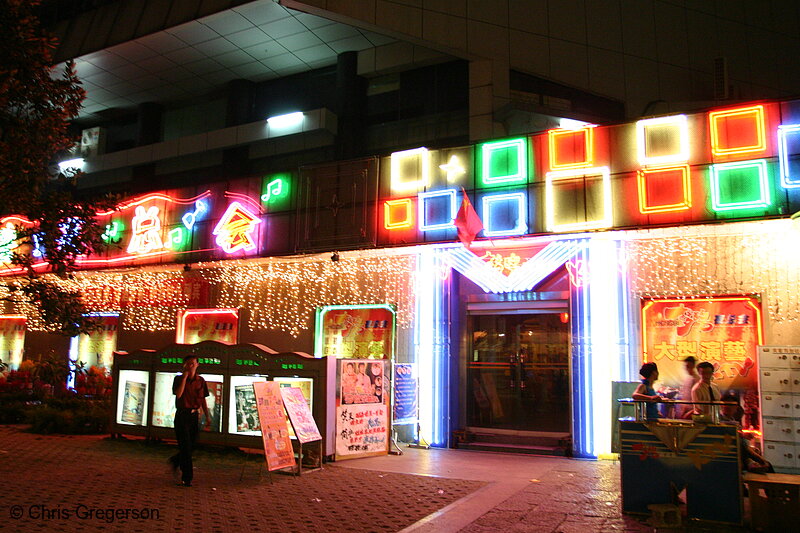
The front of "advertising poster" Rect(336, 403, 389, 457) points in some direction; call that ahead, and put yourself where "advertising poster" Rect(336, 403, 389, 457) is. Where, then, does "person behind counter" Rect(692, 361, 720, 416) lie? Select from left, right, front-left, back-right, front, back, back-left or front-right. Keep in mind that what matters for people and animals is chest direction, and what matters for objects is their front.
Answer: front-left

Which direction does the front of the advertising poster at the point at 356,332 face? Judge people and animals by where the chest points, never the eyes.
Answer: toward the camera

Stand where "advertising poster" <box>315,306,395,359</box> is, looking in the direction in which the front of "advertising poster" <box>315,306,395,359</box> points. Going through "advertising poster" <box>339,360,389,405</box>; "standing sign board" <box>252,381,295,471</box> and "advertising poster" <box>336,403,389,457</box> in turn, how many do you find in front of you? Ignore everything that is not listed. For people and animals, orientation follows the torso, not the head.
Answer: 3

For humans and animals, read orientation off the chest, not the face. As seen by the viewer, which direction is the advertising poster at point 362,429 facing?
toward the camera

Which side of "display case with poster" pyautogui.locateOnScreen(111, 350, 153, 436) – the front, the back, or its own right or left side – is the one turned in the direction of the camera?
front

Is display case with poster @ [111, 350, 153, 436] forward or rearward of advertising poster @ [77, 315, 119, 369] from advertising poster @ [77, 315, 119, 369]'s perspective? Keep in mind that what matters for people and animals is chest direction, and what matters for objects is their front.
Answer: forward

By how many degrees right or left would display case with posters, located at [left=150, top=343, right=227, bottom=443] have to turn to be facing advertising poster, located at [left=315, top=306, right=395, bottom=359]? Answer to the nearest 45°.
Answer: approximately 90° to its left

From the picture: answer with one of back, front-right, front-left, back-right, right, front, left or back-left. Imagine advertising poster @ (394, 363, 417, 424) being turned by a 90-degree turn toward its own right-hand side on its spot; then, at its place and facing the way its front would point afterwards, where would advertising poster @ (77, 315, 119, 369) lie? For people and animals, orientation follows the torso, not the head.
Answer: front-right

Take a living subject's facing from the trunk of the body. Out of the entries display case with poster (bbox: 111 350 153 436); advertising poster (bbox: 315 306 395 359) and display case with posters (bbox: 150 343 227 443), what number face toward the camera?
3

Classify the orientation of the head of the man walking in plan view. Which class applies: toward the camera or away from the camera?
toward the camera

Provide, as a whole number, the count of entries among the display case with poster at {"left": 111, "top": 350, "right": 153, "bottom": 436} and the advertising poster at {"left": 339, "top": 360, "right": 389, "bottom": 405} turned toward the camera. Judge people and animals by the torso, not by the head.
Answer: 2

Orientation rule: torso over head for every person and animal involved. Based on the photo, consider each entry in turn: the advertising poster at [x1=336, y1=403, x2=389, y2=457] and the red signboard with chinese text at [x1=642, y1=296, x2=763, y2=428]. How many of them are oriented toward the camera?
2

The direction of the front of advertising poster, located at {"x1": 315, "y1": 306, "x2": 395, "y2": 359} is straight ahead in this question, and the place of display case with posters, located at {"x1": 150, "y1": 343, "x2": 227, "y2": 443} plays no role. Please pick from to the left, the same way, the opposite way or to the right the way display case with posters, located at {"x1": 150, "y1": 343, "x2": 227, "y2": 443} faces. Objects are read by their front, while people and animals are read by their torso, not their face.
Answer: the same way

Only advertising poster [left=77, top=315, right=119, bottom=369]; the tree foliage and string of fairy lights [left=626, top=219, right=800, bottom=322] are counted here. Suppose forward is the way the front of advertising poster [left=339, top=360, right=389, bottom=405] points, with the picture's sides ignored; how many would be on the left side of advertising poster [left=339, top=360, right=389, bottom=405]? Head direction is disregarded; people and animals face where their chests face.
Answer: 1

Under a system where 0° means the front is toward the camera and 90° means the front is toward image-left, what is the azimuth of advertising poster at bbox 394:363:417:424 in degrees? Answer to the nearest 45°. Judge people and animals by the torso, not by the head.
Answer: approximately 0°

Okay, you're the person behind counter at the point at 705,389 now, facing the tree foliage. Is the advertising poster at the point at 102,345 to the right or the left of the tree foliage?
right

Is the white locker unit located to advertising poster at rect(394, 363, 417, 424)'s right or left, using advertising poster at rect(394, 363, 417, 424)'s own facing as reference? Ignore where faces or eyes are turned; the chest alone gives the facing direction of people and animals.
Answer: on its left

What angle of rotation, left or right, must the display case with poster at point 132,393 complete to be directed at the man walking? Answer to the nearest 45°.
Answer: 0° — it already faces them
